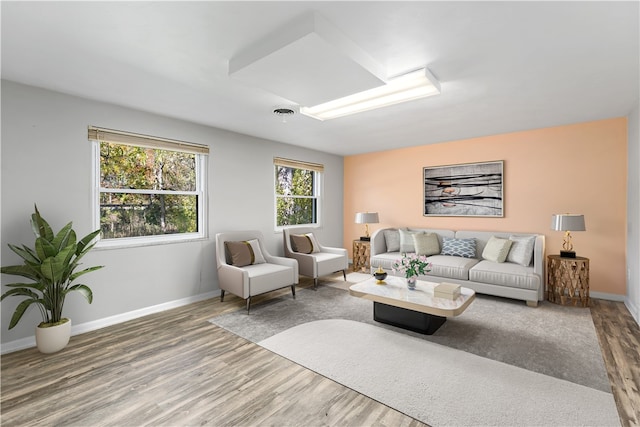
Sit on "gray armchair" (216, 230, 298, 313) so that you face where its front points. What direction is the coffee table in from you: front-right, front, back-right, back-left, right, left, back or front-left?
front

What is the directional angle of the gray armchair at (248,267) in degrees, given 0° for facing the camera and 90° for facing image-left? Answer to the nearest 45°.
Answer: approximately 315°

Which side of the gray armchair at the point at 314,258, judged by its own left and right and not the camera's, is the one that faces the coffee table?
front

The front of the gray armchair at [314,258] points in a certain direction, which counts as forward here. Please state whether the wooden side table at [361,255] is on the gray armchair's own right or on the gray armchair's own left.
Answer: on the gray armchair's own left

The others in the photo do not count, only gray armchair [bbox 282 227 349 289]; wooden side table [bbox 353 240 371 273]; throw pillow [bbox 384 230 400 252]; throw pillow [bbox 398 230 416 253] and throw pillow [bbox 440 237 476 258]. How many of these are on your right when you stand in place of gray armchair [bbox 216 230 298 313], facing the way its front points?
0

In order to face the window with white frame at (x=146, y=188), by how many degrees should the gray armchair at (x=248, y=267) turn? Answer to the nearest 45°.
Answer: approximately 135° to its right

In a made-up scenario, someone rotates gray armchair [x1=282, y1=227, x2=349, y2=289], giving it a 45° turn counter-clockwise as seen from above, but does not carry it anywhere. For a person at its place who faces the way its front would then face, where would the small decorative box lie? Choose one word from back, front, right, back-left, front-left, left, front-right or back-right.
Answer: front-right

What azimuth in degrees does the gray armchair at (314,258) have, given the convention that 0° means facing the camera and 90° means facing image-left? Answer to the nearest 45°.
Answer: approximately 315°

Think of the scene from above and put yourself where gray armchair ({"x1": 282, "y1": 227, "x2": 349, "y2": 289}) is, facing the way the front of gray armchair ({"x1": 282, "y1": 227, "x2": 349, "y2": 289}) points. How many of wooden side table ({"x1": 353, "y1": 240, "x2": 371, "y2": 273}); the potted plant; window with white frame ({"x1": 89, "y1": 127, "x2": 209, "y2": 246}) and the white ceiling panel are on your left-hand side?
1

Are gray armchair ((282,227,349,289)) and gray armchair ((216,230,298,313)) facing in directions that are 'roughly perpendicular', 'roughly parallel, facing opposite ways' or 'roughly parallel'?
roughly parallel

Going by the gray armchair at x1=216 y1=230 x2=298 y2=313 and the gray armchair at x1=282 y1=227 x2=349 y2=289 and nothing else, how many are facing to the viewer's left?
0

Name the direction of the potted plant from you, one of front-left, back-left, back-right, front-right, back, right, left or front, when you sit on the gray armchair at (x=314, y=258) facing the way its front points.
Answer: right

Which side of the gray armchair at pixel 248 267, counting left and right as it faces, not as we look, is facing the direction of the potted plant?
right

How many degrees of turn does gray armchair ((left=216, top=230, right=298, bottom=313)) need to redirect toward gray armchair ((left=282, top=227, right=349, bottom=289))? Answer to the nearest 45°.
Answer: approximately 90° to its left

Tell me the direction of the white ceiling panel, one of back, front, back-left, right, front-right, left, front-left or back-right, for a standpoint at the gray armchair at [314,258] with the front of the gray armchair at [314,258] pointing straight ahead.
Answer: front-right
